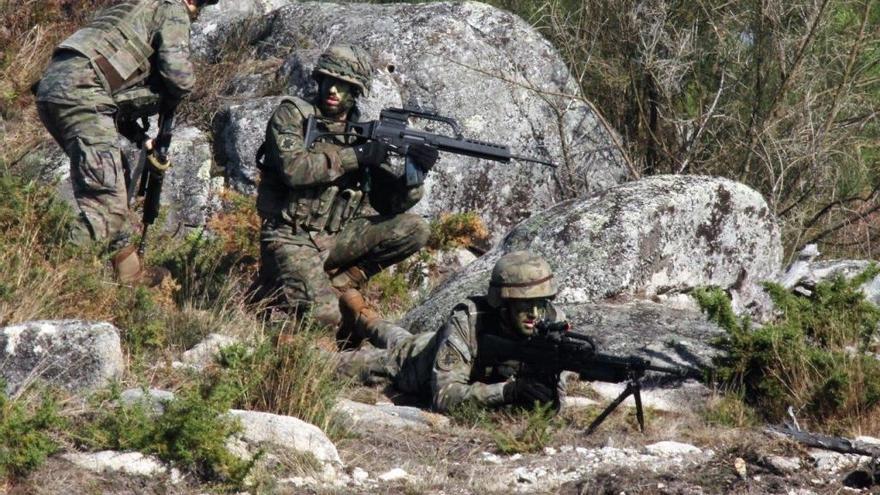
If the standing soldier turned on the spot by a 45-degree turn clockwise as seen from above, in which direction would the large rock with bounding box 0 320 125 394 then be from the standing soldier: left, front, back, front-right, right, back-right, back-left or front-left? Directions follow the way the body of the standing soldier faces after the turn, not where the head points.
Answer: front-right

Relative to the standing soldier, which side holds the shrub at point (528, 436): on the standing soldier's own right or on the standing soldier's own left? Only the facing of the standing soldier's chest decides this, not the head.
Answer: on the standing soldier's own right

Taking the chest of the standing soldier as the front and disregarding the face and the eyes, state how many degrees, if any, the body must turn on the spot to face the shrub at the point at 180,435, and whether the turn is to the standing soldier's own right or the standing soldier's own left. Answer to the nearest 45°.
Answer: approximately 90° to the standing soldier's own right

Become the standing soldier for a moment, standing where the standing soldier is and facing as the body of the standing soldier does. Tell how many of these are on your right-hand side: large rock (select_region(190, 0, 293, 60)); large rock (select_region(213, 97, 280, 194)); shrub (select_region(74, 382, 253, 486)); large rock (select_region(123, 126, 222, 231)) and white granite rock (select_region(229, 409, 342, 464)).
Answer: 2

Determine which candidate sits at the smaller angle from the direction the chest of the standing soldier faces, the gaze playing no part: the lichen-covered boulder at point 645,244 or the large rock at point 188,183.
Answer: the lichen-covered boulder

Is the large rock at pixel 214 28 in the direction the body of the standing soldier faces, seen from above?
no

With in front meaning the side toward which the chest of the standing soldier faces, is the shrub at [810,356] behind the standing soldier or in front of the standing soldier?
in front

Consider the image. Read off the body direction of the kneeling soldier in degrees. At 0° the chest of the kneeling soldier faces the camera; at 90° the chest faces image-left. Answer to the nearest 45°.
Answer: approximately 315°

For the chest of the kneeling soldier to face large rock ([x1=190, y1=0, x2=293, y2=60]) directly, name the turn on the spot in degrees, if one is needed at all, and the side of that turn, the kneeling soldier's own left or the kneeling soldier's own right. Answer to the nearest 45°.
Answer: approximately 135° to the kneeling soldier's own left

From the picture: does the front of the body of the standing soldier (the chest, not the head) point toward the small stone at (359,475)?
no

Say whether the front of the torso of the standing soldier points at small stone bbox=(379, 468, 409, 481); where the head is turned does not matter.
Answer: no

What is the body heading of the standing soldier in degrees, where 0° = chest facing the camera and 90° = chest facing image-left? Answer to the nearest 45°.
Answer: approximately 270°

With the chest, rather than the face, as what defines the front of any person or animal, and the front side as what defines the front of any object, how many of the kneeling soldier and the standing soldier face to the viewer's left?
0

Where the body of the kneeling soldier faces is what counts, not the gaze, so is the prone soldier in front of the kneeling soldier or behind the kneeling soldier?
in front

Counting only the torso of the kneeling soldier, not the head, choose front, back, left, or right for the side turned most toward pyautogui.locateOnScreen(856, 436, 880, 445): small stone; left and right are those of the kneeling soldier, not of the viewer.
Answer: front

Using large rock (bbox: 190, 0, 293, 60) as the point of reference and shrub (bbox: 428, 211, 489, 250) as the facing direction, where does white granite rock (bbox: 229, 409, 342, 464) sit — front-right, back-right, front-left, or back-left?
front-right
